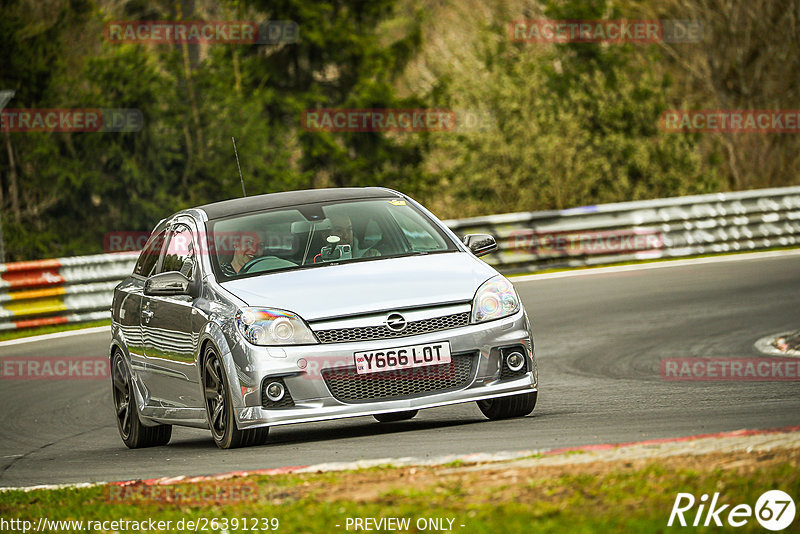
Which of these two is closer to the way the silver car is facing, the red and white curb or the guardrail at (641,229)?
the red and white curb

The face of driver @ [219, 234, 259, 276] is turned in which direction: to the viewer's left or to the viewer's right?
to the viewer's right

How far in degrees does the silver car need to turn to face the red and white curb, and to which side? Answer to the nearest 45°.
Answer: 0° — it already faces it

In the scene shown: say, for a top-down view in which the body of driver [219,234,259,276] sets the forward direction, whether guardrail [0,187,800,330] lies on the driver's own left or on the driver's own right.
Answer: on the driver's own left

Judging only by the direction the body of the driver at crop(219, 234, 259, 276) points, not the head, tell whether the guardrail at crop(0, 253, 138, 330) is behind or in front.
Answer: behind

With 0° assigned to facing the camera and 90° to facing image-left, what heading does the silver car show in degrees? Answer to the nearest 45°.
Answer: approximately 315°

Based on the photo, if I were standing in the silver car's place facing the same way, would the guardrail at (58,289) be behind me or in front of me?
behind
